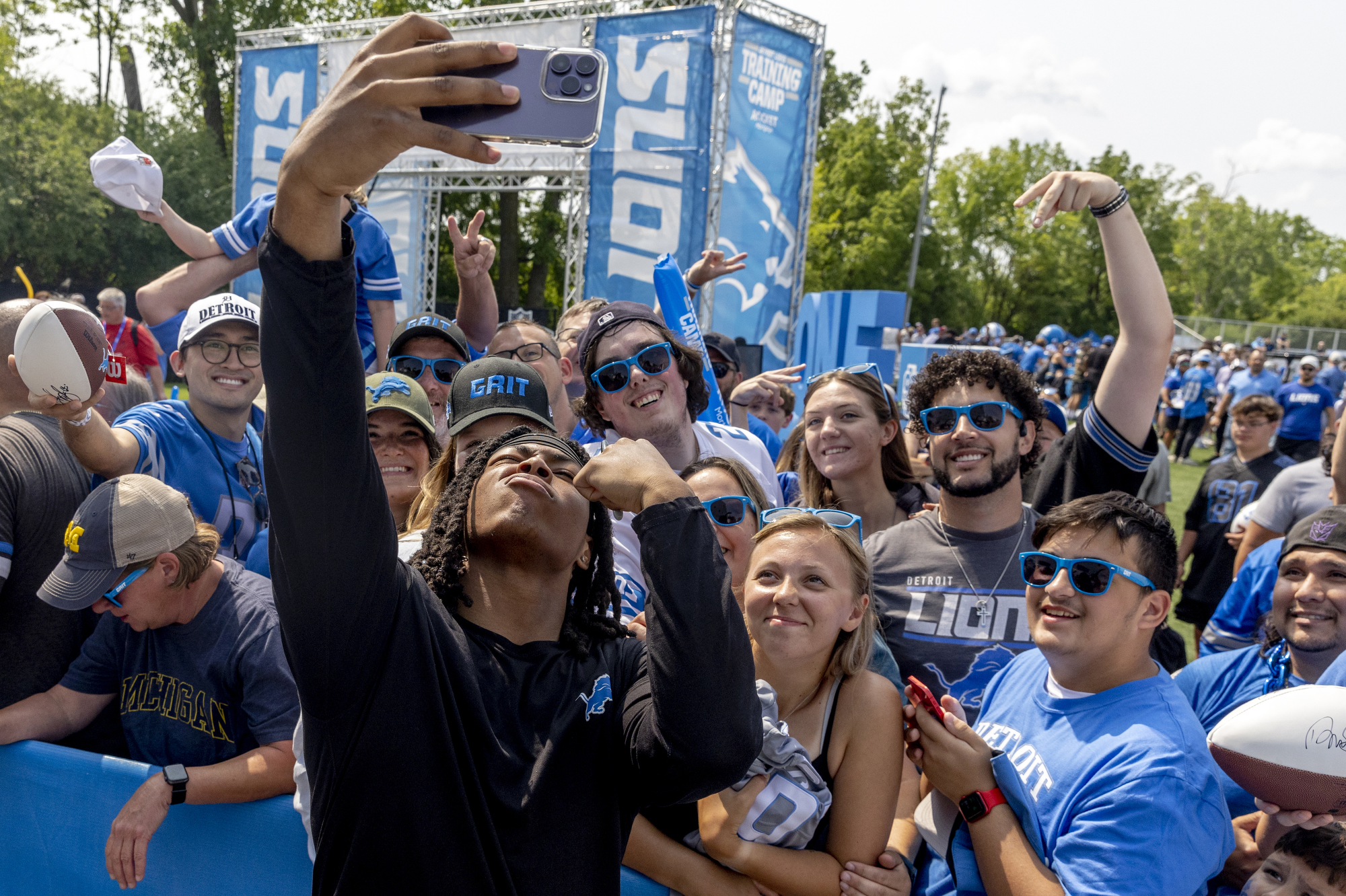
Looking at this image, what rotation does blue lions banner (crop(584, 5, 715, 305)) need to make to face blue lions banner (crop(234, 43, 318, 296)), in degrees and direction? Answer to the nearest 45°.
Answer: approximately 135° to its right

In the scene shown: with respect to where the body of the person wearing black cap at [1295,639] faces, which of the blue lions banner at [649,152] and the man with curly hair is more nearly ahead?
the man with curly hair

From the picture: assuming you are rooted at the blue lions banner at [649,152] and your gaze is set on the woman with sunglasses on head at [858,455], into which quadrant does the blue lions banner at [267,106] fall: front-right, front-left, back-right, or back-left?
back-right

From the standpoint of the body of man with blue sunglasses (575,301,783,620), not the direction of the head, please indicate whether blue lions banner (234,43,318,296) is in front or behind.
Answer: behind

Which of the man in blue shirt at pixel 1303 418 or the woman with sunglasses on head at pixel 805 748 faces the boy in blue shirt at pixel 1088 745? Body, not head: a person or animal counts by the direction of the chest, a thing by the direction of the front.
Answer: the man in blue shirt at pixel 1303 418
